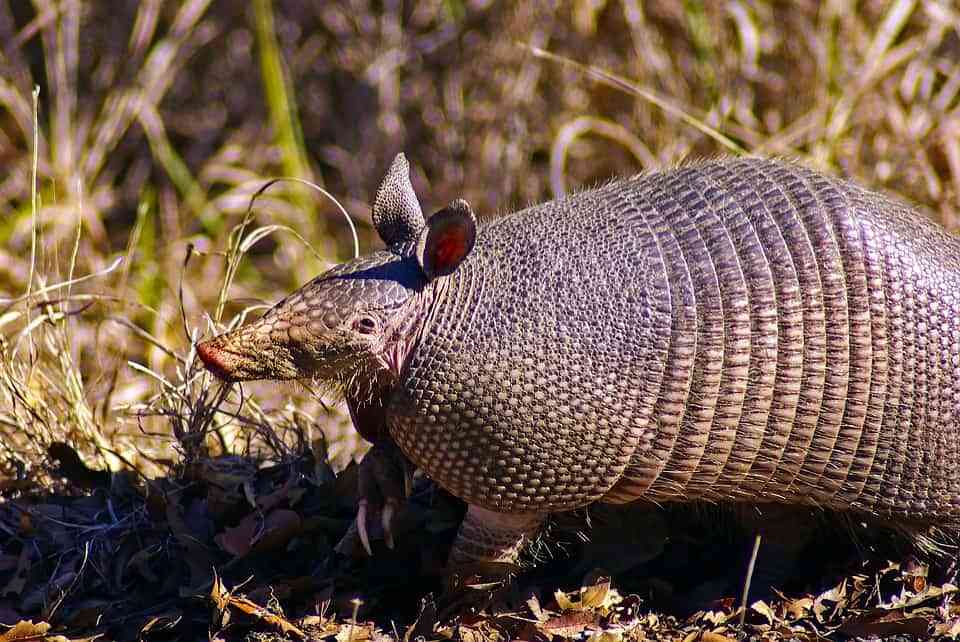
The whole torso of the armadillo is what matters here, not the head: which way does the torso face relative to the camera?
to the viewer's left

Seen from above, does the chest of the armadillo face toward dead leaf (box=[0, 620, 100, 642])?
yes

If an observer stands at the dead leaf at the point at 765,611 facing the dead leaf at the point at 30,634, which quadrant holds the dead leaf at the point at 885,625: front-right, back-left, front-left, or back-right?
back-left
